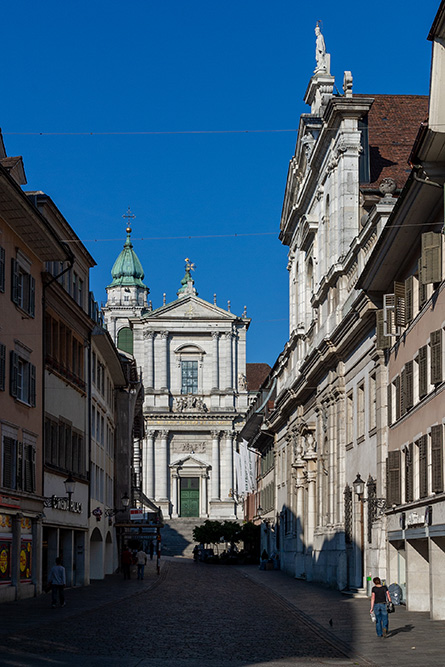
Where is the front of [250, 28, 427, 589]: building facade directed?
to the viewer's left

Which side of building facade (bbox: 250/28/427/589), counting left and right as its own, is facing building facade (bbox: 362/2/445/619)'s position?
left

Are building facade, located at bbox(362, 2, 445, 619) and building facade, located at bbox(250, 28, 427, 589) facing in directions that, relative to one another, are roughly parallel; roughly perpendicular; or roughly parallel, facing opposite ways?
roughly parallel

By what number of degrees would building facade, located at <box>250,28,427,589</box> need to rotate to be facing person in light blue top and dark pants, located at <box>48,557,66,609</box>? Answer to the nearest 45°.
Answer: approximately 45° to its left

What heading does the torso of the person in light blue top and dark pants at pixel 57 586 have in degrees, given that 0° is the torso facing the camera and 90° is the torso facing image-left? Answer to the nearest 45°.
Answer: approximately 180°

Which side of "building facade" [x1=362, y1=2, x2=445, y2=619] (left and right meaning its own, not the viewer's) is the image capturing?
left

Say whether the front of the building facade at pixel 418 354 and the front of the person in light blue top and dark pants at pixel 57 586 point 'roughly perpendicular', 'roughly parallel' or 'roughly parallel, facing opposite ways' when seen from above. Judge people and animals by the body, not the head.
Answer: roughly perpendicular

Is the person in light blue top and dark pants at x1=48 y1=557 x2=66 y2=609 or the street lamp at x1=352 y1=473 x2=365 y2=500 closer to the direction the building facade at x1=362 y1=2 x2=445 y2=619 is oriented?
the person in light blue top and dark pants

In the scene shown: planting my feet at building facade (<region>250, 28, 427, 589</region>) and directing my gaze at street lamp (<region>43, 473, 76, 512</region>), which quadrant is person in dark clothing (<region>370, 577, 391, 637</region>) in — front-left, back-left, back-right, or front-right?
front-left

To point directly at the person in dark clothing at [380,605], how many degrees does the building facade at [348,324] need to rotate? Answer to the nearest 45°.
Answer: approximately 90° to its left

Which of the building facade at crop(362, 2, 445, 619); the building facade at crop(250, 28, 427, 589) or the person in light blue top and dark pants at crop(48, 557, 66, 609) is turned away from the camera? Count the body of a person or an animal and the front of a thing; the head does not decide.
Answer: the person in light blue top and dark pants

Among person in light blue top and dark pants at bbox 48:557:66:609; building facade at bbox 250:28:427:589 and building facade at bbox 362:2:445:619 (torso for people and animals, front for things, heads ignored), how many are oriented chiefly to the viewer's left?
2

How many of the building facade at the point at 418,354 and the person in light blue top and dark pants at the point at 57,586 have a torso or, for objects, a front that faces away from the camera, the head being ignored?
1

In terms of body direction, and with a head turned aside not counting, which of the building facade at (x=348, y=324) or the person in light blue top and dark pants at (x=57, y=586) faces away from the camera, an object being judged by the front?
the person in light blue top and dark pants

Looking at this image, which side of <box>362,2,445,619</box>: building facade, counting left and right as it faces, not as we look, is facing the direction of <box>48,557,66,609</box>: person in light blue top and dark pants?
front
